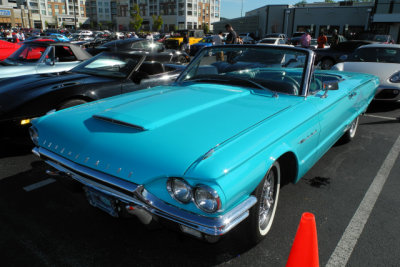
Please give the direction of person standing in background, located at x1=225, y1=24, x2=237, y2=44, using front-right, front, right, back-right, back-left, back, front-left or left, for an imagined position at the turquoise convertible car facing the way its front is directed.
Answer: back-right

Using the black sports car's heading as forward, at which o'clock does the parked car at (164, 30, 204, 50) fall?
The parked car is roughly at 5 o'clock from the black sports car.

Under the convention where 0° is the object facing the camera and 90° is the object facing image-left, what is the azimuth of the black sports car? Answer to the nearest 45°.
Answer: approximately 45°

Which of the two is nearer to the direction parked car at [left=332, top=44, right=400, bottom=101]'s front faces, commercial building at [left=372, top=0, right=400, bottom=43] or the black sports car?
the black sports car

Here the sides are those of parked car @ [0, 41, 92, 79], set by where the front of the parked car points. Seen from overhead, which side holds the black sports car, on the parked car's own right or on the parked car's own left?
on the parked car's own left

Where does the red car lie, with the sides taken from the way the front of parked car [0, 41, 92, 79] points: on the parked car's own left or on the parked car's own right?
on the parked car's own right

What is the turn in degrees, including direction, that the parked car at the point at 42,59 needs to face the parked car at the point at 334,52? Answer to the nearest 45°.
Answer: approximately 135° to its left
